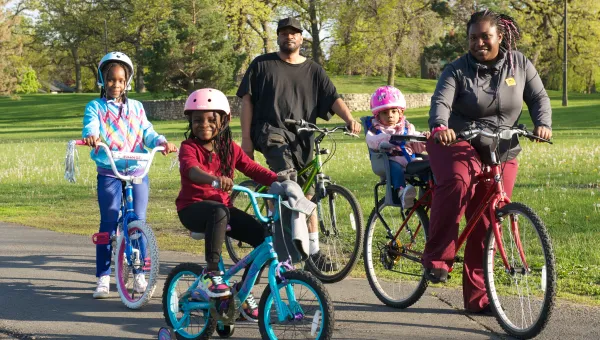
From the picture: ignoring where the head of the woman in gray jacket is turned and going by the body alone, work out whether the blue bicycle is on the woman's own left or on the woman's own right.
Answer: on the woman's own right

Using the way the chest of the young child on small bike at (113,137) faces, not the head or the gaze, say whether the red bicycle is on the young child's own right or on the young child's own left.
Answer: on the young child's own left

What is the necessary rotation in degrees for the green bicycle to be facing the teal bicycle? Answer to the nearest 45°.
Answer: approximately 45° to its right

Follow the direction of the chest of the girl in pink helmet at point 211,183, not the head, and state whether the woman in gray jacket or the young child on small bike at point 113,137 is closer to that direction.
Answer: the woman in gray jacket

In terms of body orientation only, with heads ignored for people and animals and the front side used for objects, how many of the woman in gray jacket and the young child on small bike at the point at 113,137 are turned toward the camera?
2

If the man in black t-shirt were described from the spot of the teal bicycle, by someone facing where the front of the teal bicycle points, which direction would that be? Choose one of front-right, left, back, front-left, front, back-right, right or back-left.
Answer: back-left

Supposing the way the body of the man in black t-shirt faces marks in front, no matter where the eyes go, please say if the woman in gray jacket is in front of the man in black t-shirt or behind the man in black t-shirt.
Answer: in front

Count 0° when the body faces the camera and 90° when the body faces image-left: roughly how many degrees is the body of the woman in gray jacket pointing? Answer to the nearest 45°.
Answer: approximately 0°

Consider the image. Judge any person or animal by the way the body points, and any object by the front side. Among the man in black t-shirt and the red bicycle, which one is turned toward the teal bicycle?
the man in black t-shirt

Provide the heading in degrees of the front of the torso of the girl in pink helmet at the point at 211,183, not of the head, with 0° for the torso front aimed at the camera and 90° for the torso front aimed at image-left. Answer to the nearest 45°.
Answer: approximately 315°
